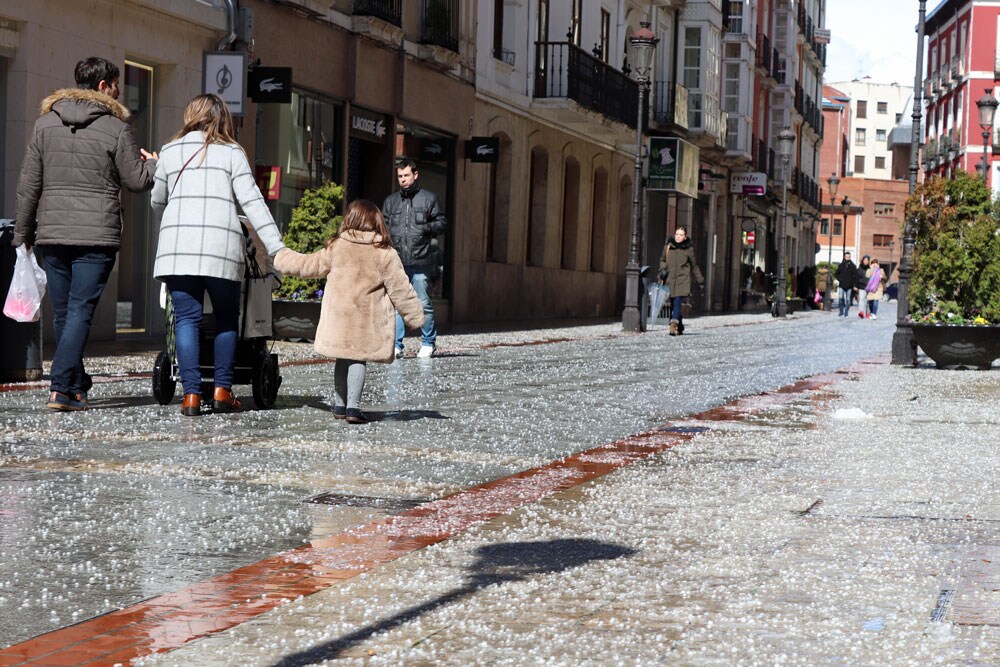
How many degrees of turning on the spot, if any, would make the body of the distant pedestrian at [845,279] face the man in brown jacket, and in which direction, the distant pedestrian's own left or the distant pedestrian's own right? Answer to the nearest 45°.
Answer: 0° — they already face them

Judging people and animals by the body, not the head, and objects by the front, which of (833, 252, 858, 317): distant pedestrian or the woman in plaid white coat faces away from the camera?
the woman in plaid white coat

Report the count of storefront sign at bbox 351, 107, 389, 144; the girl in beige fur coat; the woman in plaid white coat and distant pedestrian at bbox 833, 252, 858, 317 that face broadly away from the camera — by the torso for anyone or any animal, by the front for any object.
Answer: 2

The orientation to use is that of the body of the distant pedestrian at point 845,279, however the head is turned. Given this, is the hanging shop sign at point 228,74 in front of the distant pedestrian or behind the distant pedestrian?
in front

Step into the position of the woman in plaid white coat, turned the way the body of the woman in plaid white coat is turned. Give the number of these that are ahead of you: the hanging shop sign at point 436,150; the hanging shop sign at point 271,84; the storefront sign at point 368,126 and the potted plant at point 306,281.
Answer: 4

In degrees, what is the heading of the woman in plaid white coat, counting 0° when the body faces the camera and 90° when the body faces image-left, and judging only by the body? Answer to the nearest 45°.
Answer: approximately 180°

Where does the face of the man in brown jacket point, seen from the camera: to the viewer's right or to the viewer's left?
to the viewer's right

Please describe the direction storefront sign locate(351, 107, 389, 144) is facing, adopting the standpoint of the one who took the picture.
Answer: facing the viewer and to the right of the viewer

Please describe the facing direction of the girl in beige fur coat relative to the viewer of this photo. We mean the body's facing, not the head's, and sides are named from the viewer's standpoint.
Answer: facing away from the viewer

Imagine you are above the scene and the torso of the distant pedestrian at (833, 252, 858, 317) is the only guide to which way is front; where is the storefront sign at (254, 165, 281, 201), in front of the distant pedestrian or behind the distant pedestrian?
in front

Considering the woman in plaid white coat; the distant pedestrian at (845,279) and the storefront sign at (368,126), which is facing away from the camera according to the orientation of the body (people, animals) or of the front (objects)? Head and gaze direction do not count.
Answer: the woman in plaid white coat

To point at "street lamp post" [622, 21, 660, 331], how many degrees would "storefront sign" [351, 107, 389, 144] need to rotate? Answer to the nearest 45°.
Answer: approximately 90° to its left

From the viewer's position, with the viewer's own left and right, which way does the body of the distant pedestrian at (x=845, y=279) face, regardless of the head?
facing the viewer

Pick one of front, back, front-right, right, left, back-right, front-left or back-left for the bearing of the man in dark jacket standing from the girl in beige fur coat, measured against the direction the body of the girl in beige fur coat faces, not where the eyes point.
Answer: front

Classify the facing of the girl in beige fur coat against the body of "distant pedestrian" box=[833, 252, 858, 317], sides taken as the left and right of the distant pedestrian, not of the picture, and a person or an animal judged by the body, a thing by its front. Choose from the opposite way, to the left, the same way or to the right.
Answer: the opposite way

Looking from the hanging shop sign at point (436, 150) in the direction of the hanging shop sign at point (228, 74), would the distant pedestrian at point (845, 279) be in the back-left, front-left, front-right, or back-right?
back-left

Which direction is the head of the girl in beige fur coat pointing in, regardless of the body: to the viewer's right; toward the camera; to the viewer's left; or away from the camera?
away from the camera

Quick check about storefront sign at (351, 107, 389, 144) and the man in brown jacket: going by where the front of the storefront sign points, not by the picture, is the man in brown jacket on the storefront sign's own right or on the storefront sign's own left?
on the storefront sign's own right

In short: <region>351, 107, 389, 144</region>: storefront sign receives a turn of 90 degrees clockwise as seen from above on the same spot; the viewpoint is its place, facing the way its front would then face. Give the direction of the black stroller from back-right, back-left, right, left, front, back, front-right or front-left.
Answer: front-left

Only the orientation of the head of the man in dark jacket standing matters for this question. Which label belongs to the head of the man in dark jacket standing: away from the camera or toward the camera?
toward the camera
